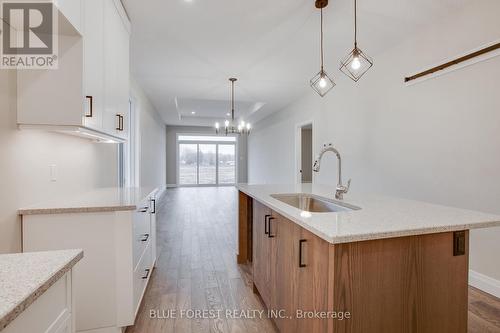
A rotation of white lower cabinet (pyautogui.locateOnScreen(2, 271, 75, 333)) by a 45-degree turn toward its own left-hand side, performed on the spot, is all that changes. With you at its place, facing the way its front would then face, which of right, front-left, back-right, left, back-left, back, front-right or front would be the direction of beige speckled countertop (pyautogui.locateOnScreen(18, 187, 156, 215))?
left

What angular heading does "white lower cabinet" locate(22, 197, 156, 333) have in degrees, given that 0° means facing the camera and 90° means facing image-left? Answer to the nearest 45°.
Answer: approximately 270°

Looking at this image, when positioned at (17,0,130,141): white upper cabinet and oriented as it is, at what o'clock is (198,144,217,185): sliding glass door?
The sliding glass door is roughly at 10 o'clock from the white upper cabinet.

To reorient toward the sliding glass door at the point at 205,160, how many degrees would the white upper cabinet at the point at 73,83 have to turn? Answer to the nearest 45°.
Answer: approximately 45° to its left

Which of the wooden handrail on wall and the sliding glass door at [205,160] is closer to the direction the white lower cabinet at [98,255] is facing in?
the wooden handrail on wall

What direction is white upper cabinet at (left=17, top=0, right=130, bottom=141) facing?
to the viewer's right

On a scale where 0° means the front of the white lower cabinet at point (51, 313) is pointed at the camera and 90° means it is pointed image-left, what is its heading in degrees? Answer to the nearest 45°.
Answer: approximately 315°

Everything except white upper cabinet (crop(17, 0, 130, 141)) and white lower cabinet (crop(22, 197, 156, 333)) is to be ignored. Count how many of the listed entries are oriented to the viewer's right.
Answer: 2

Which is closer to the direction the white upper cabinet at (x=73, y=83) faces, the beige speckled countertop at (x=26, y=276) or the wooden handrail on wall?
the wooden handrail on wall
